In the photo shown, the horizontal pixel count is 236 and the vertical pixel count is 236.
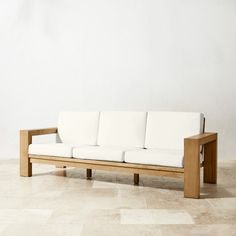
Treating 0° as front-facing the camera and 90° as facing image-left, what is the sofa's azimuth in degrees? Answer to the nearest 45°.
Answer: approximately 45°
